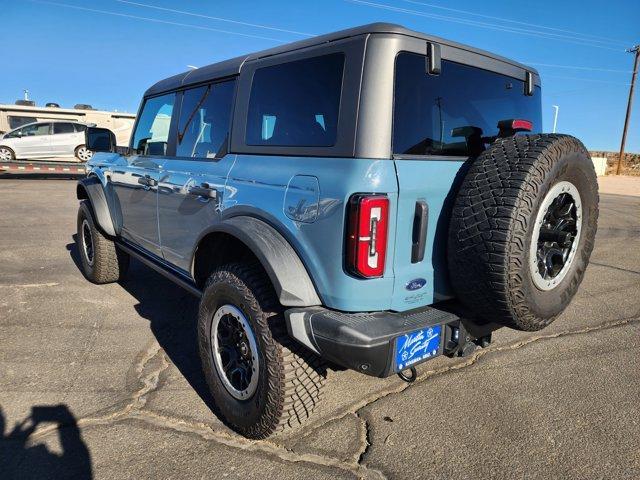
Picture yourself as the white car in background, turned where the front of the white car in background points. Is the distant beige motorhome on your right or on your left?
on your right

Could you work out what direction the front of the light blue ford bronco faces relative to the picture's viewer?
facing away from the viewer and to the left of the viewer

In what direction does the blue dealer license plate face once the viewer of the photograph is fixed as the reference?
facing the viewer and to the right of the viewer

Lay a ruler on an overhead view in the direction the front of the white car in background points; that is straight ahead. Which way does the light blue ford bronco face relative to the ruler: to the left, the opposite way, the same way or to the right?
to the right

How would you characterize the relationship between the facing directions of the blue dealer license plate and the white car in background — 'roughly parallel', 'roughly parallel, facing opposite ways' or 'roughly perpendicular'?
roughly perpendicular

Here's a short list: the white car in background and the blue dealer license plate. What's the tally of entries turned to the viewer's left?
1

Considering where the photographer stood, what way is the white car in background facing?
facing to the left of the viewer

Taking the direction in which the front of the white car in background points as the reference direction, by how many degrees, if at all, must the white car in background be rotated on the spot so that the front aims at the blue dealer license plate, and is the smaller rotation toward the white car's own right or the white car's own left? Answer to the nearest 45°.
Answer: approximately 90° to the white car's own left

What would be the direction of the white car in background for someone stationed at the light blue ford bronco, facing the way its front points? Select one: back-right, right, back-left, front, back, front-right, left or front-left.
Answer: front

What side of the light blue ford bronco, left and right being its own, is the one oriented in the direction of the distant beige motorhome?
front

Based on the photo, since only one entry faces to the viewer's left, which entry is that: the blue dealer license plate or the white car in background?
the white car in background

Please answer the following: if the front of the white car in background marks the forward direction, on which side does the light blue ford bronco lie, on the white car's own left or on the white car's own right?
on the white car's own left

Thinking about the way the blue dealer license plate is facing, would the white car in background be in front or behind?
behind
